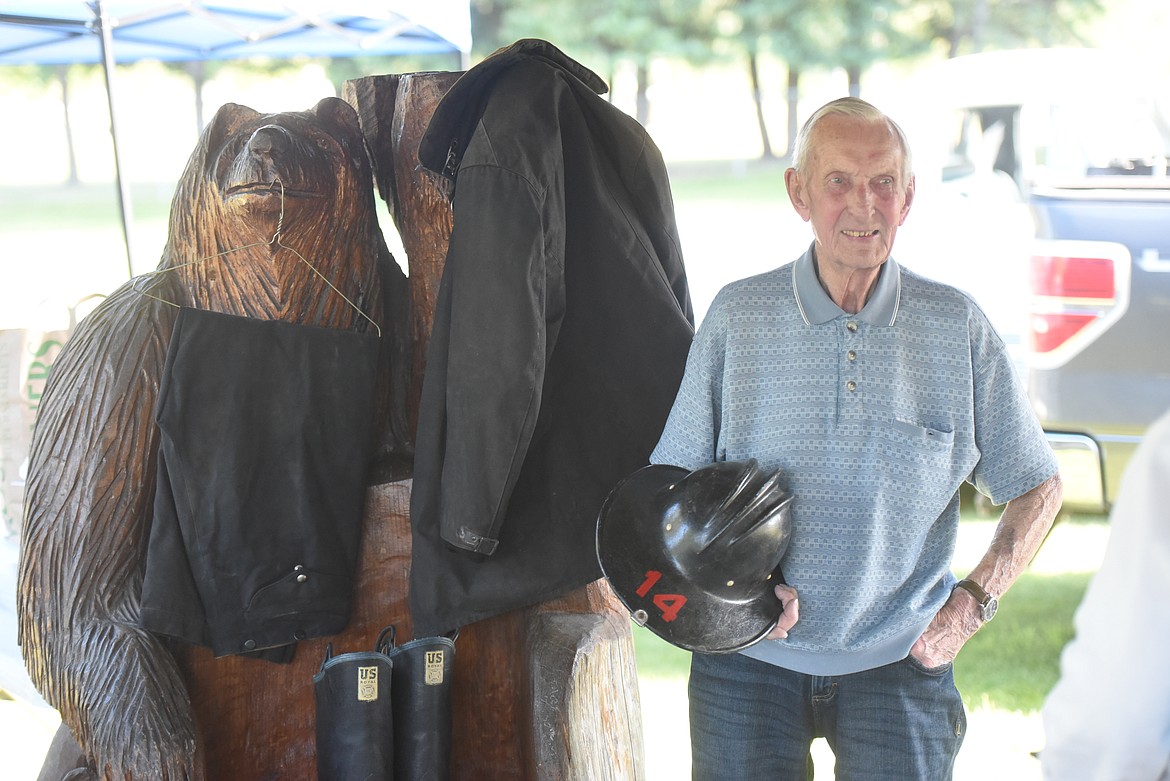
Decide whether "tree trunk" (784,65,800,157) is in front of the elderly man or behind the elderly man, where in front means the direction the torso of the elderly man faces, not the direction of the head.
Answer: behind

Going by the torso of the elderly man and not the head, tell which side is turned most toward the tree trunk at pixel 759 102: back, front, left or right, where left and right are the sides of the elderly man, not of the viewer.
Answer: back

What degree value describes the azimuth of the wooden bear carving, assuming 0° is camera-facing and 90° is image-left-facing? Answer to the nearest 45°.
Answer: approximately 0°

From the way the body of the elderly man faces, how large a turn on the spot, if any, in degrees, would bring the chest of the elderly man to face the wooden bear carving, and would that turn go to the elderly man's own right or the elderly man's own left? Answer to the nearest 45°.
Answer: approximately 90° to the elderly man's own right

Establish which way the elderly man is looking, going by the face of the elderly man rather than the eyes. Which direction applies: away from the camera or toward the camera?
toward the camera

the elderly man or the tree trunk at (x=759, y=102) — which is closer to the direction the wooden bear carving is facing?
the elderly man

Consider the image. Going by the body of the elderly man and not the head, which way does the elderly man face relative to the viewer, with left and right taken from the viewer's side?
facing the viewer

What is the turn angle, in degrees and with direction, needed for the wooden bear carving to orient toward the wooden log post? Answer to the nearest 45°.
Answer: approximately 90° to its left

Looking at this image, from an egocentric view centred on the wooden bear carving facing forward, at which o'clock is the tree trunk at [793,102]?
The tree trunk is roughly at 7 o'clock from the wooden bear carving.

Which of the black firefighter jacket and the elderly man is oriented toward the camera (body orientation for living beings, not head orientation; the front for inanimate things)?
the elderly man

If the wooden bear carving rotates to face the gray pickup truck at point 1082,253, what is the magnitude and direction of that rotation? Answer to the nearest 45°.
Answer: approximately 135° to its left
